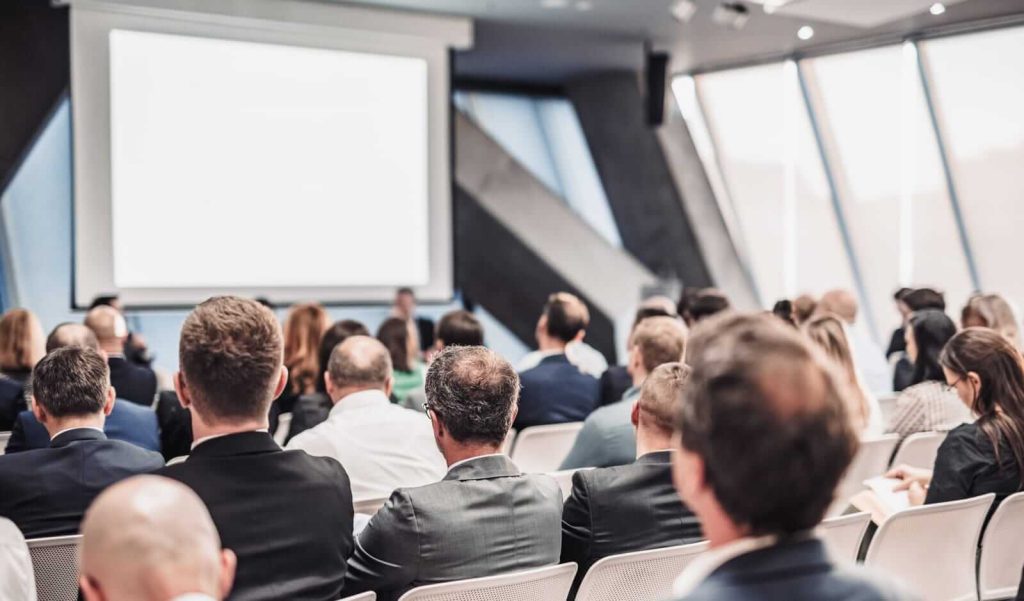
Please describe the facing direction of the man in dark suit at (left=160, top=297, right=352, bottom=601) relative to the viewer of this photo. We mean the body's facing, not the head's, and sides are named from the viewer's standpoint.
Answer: facing away from the viewer

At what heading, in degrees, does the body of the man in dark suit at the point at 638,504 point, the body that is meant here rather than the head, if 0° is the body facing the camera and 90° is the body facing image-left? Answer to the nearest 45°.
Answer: approximately 180°

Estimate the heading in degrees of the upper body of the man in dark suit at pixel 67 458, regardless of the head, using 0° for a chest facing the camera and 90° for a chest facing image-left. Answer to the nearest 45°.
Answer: approximately 180°

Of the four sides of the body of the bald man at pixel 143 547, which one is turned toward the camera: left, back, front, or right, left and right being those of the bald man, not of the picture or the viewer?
back

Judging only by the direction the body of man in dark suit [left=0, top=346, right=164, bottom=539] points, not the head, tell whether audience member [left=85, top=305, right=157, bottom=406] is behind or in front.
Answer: in front

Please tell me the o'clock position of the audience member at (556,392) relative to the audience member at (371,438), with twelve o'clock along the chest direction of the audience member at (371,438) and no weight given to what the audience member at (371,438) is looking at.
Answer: the audience member at (556,392) is roughly at 1 o'clock from the audience member at (371,438).

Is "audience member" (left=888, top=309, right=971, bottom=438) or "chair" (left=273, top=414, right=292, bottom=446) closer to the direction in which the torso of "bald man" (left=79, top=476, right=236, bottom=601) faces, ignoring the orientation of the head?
the chair

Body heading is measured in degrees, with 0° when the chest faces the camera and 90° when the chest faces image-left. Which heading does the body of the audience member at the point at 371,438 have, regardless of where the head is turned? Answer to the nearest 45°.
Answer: approximately 180°

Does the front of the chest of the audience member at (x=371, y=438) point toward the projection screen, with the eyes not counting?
yes

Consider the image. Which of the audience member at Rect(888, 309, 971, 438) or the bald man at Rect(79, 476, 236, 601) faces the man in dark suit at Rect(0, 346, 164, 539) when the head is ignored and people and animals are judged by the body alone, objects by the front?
the bald man

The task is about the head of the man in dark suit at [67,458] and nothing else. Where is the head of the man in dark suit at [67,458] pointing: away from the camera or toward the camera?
away from the camera

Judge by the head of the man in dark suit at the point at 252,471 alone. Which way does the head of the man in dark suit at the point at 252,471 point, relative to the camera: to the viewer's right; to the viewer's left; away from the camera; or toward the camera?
away from the camera
